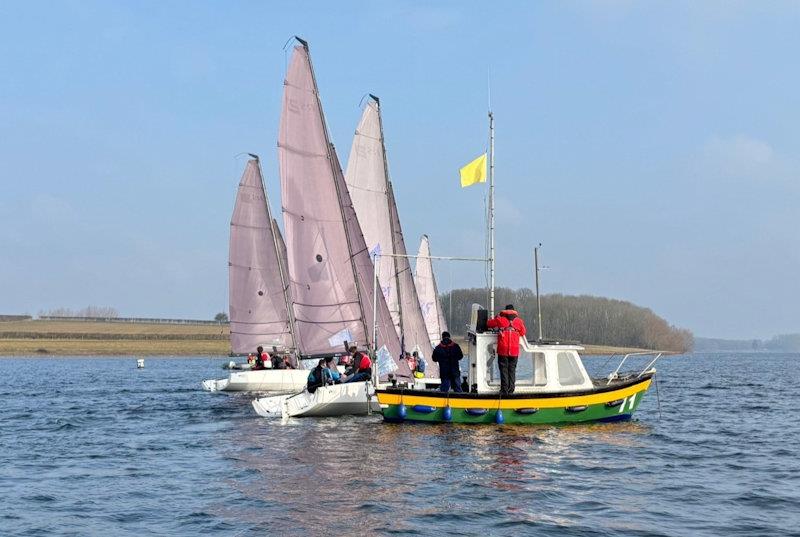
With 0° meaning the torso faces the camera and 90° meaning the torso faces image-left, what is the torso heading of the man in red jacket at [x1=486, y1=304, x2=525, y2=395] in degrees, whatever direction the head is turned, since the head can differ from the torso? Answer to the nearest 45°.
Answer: approximately 180°

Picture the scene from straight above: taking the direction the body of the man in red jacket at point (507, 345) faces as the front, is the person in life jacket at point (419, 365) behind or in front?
in front

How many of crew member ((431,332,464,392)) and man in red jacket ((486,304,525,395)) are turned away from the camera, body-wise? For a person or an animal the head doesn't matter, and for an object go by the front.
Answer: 2

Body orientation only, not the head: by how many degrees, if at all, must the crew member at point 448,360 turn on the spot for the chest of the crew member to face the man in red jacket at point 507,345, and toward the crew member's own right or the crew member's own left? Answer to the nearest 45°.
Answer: approximately 135° to the crew member's own right

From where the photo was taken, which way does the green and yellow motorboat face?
to the viewer's right

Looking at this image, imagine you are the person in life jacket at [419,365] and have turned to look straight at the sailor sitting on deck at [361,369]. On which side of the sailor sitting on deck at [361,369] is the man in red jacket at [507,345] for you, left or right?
left

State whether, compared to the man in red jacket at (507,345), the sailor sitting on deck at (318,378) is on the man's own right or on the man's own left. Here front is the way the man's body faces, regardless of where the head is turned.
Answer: on the man's own left

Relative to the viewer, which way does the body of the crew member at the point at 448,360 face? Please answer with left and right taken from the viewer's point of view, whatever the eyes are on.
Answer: facing away from the viewer
